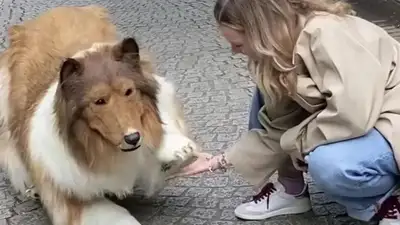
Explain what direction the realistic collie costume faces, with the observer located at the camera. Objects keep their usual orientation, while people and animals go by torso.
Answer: facing the viewer and to the right of the viewer
